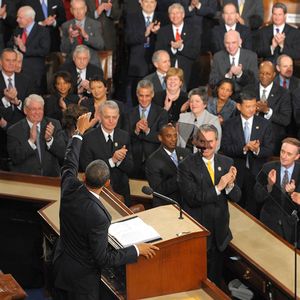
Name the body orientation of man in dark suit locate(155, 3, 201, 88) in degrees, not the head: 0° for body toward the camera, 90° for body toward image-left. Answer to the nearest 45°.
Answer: approximately 0°

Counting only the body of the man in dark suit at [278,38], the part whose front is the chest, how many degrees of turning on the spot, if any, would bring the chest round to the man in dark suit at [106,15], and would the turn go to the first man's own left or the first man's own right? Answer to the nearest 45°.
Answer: approximately 90° to the first man's own right

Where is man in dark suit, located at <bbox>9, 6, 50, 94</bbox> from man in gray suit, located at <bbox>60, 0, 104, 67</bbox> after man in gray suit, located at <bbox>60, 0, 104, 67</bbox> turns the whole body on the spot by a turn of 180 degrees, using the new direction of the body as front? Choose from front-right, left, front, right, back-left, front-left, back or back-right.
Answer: left

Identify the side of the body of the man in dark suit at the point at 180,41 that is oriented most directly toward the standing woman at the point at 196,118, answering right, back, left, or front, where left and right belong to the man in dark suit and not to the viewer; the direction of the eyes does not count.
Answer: front

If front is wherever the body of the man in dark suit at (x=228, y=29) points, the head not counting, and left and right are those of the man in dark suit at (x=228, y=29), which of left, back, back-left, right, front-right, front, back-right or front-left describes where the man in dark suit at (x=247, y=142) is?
front

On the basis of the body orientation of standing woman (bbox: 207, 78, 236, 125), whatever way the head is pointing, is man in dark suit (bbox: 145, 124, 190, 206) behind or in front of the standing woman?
in front

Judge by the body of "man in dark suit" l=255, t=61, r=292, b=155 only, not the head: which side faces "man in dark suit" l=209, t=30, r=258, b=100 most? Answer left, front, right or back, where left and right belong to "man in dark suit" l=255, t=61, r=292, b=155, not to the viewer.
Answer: right

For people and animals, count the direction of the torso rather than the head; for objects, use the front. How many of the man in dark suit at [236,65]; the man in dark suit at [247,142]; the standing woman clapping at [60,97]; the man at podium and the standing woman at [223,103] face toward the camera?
4

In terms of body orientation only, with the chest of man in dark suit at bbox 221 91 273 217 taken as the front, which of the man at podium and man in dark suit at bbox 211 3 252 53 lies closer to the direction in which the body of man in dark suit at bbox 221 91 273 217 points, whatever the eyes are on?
the man at podium

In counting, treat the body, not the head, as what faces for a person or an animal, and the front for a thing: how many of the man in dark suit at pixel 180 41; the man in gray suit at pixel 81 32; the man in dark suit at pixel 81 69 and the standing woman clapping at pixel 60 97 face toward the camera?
4

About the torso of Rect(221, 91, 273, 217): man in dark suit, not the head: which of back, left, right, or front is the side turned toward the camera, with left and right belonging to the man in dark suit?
front

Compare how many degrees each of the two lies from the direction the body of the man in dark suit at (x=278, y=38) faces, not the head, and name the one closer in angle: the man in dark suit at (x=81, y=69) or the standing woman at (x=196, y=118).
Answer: the standing woman

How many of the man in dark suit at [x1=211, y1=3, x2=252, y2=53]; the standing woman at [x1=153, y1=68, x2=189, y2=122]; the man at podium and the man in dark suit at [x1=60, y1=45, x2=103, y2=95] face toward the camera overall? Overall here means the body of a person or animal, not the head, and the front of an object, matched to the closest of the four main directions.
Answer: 3

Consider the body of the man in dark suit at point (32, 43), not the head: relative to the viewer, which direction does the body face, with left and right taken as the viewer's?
facing the viewer and to the left of the viewer

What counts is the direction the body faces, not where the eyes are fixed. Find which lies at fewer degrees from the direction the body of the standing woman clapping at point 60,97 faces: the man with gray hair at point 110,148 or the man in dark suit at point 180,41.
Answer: the man with gray hair

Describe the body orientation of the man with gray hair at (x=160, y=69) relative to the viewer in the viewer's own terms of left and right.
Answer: facing the viewer and to the right of the viewer

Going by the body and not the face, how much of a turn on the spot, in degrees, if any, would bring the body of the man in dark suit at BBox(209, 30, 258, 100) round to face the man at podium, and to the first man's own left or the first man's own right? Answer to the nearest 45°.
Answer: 0° — they already face them

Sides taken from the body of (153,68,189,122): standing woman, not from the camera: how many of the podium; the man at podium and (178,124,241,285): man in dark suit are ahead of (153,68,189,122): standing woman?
3

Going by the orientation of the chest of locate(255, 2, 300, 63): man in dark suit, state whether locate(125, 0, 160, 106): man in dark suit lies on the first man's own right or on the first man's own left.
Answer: on the first man's own right
